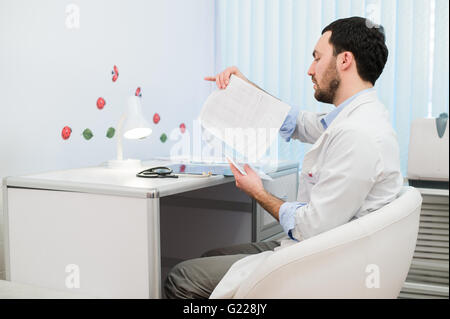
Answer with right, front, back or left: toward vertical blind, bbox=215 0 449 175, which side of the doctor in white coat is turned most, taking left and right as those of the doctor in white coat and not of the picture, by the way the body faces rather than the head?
right

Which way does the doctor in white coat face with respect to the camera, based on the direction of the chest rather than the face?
to the viewer's left

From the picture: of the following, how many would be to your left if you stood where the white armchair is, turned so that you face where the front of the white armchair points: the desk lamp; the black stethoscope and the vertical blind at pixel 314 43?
0

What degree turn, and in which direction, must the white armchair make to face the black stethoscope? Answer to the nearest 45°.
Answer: approximately 45° to its right

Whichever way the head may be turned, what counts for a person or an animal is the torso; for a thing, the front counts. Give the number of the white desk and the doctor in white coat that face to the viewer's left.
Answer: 1

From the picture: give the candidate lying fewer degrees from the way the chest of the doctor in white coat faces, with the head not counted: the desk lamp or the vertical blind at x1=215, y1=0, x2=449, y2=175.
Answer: the desk lamp

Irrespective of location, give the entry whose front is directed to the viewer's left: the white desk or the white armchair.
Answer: the white armchair

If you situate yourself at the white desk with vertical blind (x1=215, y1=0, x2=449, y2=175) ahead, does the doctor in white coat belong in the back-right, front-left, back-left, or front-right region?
front-right

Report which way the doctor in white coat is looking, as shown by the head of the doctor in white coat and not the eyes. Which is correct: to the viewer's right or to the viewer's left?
to the viewer's left

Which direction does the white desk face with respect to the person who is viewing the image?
facing the viewer and to the right of the viewer

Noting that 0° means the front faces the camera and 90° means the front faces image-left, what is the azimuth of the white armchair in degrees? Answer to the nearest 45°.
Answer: approximately 90°

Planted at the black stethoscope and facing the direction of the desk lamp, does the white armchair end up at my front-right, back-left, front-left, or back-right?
back-right
